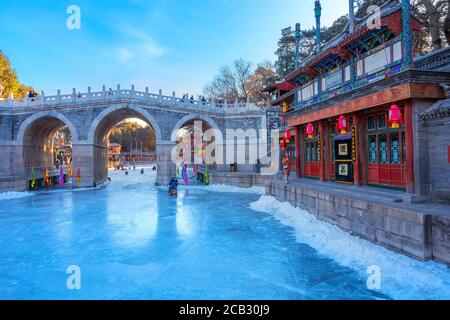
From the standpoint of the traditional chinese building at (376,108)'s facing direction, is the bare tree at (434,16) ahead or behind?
behind

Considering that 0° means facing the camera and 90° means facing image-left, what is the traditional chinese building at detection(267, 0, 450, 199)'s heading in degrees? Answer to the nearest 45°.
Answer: approximately 45°

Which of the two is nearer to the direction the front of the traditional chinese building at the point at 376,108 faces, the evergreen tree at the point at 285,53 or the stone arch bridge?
the stone arch bridge

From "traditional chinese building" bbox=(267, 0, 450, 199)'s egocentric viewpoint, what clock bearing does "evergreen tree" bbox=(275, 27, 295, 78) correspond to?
The evergreen tree is roughly at 4 o'clock from the traditional chinese building.

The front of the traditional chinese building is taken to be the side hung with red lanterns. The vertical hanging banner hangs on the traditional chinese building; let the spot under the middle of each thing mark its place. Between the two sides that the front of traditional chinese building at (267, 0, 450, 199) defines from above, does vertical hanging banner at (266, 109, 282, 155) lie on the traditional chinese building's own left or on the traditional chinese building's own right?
on the traditional chinese building's own right

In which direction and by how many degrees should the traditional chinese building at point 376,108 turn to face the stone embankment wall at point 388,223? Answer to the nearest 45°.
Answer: approximately 45° to its left
